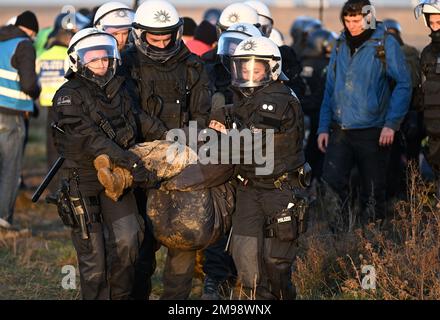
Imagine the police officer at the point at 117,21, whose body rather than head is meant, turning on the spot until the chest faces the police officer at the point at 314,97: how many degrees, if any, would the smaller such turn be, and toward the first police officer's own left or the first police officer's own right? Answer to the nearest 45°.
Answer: approximately 90° to the first police officer's own left

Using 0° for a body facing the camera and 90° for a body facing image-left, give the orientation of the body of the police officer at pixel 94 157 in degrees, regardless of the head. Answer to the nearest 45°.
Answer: approximately 315°

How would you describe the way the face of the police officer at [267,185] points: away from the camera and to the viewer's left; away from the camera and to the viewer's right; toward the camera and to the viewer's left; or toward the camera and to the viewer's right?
toward the camera and to the viewer's left

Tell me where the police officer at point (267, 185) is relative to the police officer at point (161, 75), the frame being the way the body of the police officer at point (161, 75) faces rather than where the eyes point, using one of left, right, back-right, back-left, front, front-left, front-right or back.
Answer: front-left

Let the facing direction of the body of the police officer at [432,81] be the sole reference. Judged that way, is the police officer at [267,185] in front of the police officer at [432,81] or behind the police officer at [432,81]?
in front

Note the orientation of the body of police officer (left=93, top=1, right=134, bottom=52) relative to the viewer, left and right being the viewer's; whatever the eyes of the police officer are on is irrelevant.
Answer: facing the viewer and to the right of the viewer

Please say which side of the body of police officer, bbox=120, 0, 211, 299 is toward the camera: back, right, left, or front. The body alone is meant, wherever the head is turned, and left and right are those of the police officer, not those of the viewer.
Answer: front

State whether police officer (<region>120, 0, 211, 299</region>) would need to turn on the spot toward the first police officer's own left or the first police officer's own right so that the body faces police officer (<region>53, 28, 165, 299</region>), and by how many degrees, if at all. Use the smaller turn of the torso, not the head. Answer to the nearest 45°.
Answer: approximately 45° to the first police officer's own right

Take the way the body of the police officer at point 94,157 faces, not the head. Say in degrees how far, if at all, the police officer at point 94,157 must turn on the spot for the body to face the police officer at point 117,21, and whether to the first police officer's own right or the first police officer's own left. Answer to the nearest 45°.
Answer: approximately 135° to the first police officer's own left

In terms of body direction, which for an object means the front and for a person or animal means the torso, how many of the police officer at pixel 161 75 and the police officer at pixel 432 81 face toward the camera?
2
